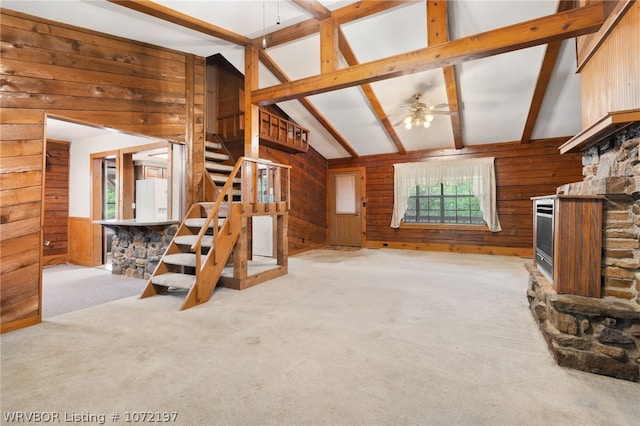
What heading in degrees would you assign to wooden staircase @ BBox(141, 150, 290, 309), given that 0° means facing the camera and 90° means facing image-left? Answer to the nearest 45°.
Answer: approximately 45°

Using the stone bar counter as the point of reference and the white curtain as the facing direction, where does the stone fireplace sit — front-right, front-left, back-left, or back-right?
front-right

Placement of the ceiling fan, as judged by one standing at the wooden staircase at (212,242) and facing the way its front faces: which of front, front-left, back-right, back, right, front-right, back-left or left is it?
back-left

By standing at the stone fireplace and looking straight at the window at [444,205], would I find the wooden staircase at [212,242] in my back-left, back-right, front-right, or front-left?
front-left

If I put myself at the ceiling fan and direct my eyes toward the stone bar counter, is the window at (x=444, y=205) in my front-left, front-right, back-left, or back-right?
back-right

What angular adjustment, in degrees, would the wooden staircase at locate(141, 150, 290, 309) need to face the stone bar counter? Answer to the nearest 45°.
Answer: approximately 90° to its right

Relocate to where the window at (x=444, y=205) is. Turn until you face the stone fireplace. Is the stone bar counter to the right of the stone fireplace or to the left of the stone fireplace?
right

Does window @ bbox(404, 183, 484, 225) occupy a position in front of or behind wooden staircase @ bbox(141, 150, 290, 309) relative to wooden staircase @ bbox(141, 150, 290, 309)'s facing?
behind

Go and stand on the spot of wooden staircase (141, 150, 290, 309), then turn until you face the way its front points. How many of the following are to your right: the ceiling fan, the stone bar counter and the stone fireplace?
1

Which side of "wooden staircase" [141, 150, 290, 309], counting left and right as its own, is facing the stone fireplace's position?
left

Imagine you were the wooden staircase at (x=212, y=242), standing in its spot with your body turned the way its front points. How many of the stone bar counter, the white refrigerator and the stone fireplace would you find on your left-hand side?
1

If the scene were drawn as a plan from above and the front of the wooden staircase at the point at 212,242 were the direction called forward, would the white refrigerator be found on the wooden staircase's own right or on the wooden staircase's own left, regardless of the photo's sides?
on the wooden staircase's own right
